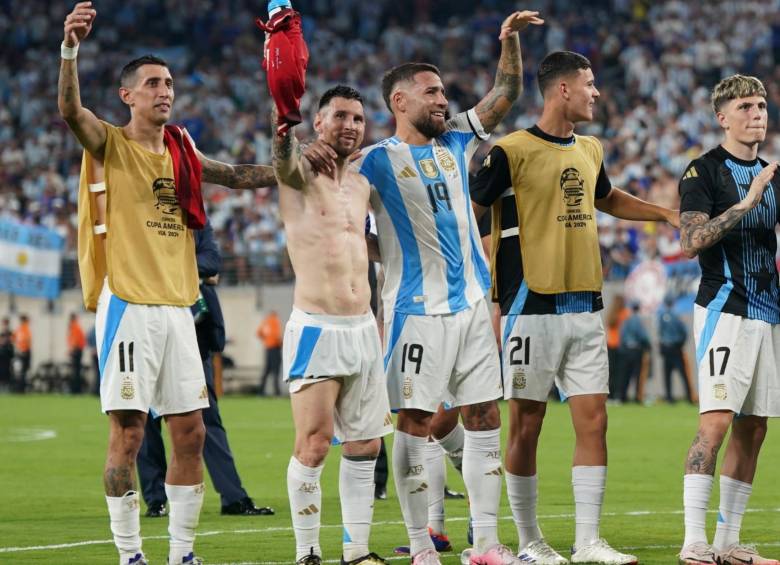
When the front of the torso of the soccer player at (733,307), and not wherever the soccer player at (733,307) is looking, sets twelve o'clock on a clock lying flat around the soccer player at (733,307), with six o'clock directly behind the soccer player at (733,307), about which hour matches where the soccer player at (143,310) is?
the soccer player at (143,310) is roughly at 4 o'clock from the soccer player at (733,307).

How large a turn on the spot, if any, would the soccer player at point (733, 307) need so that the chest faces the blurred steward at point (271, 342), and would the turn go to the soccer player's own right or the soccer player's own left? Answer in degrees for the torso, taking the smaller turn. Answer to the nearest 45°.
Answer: approximately 180°

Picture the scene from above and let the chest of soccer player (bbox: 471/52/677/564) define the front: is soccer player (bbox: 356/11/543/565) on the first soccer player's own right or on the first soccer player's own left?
on the first soccer player's own right

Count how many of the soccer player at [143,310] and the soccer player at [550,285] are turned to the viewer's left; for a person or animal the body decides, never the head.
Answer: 0

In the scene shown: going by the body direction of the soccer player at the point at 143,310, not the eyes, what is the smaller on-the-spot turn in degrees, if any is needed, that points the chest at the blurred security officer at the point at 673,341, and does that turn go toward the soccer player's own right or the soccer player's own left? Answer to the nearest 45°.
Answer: approximately 90° to the soccer player's own left

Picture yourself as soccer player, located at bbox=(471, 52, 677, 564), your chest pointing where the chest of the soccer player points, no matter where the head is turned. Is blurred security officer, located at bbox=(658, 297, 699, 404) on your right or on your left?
on your left

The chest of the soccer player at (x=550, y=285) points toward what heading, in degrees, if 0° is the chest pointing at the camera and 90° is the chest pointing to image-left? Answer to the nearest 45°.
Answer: approximately 315°

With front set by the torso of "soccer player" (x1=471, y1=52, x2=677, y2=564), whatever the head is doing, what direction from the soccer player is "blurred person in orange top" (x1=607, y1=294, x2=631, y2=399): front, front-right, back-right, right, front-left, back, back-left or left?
back-left

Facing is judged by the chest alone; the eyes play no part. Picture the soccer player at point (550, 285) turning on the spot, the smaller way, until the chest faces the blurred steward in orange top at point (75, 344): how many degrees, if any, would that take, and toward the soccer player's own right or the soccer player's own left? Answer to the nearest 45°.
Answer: approximately 180°

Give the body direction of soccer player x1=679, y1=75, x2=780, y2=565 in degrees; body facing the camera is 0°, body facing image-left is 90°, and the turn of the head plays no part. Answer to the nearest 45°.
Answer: approximately 315°

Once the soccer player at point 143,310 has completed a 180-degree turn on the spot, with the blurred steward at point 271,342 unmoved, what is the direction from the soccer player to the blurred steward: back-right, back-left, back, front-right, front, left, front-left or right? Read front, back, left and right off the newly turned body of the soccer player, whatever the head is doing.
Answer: front-right

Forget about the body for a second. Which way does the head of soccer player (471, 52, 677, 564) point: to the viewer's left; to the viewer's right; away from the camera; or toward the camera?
to the viewer's right

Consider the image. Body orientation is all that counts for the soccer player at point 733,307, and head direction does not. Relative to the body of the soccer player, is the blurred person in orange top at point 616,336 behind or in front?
behind

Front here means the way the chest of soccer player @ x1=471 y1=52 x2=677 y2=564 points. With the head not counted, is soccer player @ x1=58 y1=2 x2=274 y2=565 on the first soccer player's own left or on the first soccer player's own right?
on the first soccer player's own right

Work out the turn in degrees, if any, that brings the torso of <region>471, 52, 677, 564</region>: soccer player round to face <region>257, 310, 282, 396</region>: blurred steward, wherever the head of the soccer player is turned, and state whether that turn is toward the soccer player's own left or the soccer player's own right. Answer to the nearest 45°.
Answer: approximately 135° to the soccer player's own left
